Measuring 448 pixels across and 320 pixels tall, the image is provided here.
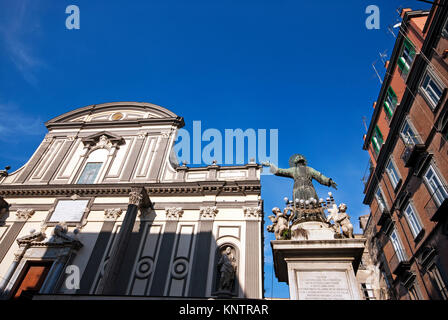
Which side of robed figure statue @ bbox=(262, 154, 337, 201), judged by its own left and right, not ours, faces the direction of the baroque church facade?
right

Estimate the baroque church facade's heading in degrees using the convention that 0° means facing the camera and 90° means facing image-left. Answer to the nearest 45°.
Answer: approximately 0°

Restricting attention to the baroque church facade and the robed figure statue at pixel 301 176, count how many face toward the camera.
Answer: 2

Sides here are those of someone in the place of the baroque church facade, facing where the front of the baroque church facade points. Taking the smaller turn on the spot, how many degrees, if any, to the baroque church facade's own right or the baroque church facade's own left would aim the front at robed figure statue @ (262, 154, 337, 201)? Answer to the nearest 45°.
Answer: approximately 45° to the baroque church facade's own left
